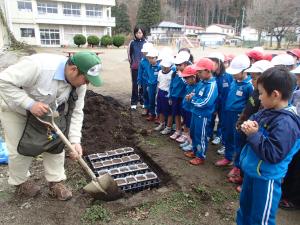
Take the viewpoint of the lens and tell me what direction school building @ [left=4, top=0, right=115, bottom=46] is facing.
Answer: facing the viewer

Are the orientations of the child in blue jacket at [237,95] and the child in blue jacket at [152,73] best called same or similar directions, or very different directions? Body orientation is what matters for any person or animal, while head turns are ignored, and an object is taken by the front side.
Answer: same or similar directions

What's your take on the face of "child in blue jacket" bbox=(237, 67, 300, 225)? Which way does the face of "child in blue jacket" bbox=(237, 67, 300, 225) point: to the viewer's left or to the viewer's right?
to the viewer's left

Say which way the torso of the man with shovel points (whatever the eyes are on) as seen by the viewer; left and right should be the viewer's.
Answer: facing the viewer and to the right of the viewer

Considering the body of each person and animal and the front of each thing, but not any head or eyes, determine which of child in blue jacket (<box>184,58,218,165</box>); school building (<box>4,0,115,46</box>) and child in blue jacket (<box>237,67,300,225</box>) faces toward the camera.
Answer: the school building

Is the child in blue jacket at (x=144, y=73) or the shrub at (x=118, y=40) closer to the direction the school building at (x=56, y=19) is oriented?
the child in blue jacket

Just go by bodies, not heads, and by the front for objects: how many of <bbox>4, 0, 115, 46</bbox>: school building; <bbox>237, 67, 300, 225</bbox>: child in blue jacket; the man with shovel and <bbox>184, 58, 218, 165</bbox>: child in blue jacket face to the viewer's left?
2

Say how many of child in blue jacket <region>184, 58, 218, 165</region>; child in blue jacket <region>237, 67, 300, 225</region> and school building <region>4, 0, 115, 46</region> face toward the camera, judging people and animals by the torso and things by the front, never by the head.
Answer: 1

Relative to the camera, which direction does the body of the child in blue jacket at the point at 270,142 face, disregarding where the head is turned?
to the viewer's left

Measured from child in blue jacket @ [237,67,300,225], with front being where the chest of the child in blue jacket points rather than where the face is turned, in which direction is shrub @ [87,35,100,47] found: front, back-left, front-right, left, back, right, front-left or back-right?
front-right

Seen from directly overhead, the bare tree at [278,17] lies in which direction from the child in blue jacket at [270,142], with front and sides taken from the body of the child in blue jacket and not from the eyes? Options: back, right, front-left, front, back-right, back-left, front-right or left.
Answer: right

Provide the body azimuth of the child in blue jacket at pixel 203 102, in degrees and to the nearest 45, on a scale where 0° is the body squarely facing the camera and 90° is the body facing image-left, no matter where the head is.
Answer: approximately 90°

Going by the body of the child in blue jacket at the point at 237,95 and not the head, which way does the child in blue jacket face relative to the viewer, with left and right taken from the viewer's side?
facing the viewer and to the left of the viewer

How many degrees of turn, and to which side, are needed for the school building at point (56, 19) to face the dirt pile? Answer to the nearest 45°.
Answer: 0° — it already faces it

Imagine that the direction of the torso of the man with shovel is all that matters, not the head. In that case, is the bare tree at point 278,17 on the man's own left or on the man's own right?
on the man's own left
